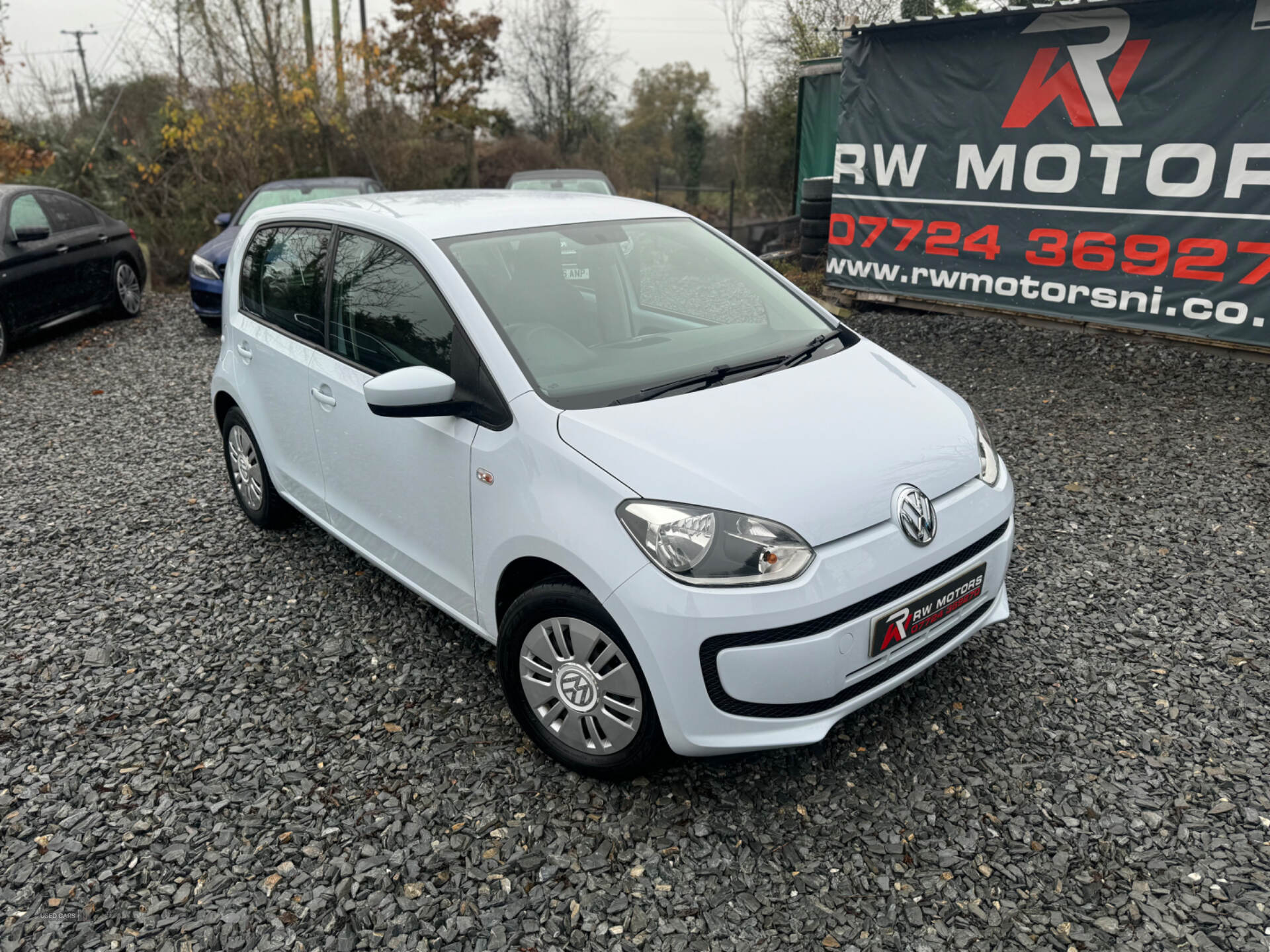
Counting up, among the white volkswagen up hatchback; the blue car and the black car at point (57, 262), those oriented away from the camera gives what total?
0

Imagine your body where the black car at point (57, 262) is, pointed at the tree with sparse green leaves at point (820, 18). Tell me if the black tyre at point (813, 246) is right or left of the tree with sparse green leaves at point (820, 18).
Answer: right

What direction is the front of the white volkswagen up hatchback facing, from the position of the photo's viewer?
facing the viewer and to the right of the viewer

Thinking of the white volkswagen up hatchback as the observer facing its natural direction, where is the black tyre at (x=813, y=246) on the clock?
The black tyre is roughly at 8 o'clock from the white volkswagen up hatchback.

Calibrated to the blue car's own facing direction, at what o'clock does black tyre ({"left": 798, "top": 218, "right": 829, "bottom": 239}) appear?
The black tyre is roughly at 8 o'clock from the blue car.

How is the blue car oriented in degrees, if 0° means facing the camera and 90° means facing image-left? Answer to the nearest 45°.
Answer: approximately 45°

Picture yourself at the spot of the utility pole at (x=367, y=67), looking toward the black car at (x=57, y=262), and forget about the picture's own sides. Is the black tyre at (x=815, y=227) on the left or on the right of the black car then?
left

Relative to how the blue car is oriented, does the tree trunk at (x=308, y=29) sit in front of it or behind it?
behind

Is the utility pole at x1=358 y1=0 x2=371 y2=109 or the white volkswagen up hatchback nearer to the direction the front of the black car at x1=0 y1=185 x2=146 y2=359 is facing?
the white volkswagen up hatchback

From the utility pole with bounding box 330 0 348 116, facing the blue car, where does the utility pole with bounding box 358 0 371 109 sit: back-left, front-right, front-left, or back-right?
back-left

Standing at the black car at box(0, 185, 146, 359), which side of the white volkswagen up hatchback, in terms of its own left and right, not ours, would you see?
back

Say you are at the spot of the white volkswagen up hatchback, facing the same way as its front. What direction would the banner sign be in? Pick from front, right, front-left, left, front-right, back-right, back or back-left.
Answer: left

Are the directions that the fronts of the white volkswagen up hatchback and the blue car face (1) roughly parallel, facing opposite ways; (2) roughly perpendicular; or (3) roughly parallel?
roughly perpendicular

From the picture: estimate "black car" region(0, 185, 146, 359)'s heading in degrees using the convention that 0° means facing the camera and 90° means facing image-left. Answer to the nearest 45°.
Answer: approximately 45°
